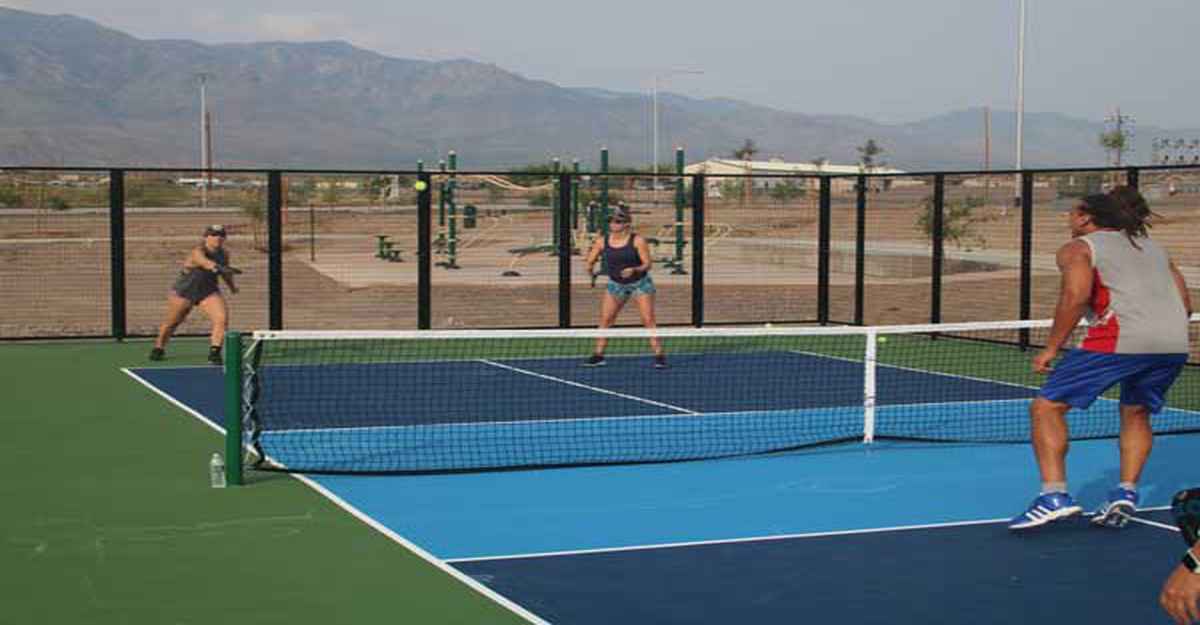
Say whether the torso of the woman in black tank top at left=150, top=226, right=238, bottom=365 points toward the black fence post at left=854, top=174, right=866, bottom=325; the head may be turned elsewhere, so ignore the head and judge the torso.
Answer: no

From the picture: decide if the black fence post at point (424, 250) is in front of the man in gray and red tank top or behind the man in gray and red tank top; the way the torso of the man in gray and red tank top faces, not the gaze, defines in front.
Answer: in front

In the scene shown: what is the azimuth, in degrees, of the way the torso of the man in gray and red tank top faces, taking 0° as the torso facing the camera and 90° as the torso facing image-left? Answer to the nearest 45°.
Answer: approximately 135°

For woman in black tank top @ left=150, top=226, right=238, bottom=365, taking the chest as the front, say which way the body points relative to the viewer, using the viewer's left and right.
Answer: facing the viewer and to the right of the viewer

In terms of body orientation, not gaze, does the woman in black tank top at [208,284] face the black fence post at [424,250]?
no

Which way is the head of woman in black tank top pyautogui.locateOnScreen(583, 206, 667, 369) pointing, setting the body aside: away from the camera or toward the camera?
toward the camera

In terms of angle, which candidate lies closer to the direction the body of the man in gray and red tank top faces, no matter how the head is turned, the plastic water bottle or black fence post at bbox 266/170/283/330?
the black fence post

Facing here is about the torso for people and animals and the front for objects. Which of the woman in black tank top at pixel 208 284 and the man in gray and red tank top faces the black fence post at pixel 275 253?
the man in gray and red tank top

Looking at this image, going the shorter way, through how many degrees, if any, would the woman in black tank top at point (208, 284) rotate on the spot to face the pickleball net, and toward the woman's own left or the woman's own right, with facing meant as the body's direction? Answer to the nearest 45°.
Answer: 0° — they already face it

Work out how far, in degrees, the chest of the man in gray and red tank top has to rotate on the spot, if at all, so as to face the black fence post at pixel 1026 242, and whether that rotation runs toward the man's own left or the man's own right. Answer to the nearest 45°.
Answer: approximately 45° to the man's own right

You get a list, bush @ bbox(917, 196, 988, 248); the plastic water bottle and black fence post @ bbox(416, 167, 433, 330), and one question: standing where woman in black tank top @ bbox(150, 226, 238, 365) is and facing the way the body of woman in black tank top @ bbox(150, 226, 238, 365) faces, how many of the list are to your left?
2

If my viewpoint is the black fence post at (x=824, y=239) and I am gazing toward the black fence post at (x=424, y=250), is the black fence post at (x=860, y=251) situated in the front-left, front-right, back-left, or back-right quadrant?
back-left

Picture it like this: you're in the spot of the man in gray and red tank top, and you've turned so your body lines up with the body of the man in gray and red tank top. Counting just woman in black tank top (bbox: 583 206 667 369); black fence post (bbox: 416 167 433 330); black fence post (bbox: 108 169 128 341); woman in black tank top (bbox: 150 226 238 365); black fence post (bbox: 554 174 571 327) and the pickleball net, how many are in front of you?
6

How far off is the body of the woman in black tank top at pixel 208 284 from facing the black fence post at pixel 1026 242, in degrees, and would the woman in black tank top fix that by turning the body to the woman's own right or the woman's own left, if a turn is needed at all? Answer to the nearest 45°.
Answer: approximately 45° to the woman's own left

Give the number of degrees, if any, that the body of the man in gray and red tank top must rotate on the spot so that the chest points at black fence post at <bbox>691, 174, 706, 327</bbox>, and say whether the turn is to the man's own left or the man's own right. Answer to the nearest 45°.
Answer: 0° — they already face it
